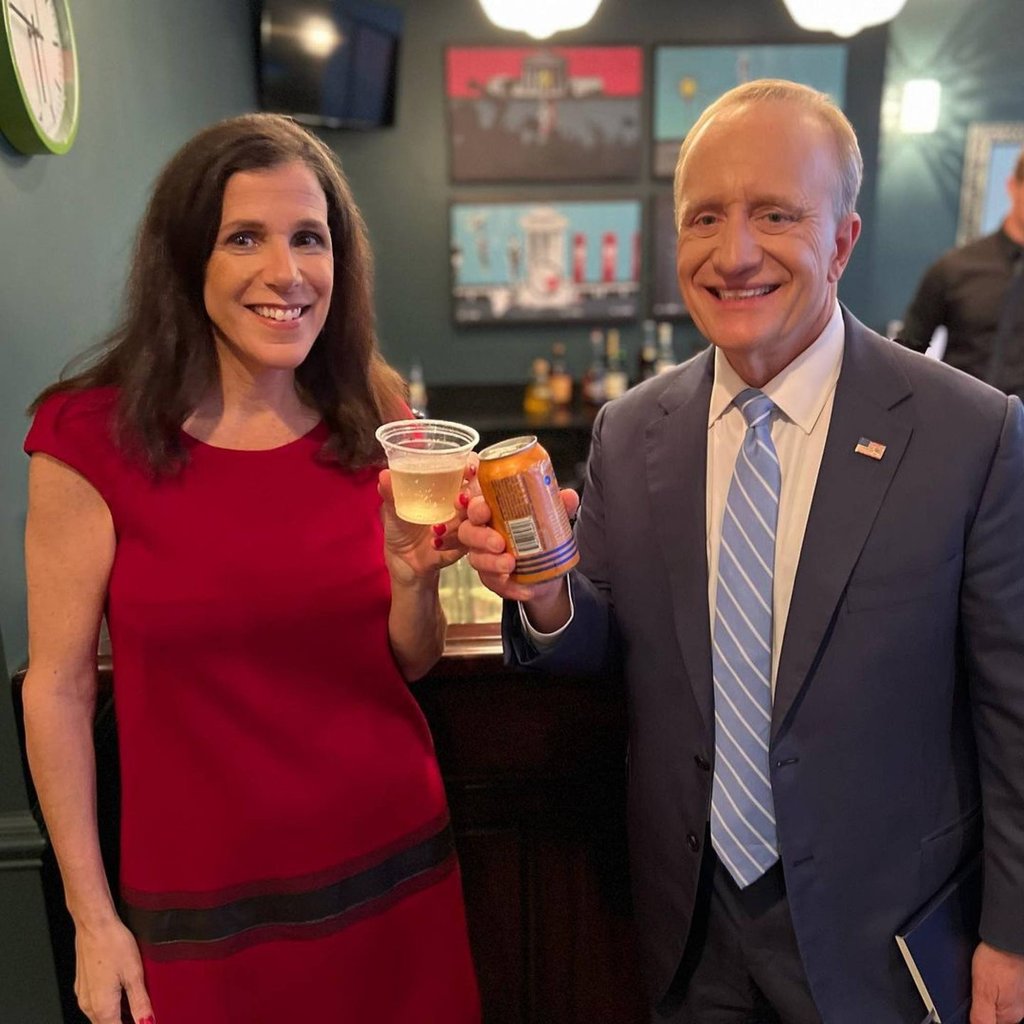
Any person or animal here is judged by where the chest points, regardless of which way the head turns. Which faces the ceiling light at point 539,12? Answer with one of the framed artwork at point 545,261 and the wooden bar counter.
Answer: the framed artwork

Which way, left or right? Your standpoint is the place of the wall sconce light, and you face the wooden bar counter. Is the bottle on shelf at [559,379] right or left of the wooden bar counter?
right

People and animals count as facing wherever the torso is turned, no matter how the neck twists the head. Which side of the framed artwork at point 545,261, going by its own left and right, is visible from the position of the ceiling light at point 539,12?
front

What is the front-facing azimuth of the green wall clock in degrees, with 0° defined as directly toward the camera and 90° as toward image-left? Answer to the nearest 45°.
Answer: approximately 315°

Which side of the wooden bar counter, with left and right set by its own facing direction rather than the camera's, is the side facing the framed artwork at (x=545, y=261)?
back

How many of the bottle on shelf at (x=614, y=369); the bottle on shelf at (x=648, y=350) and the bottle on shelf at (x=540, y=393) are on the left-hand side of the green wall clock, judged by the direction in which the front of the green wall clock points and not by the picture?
3

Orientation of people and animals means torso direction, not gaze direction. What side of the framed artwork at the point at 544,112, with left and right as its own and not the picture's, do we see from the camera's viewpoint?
front

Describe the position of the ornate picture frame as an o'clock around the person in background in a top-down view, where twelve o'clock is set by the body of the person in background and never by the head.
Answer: The ornate picture frame is roughly at 6 o'clock from the person in background.

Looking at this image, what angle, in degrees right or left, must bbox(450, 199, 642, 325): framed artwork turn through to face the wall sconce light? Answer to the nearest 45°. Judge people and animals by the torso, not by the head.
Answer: approximately 90° to its left

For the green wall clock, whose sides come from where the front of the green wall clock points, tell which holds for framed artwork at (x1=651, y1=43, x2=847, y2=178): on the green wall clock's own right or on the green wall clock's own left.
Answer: on the green wall clock's own left

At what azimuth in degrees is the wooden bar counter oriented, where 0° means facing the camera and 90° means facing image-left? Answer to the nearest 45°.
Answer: approximately 0°
